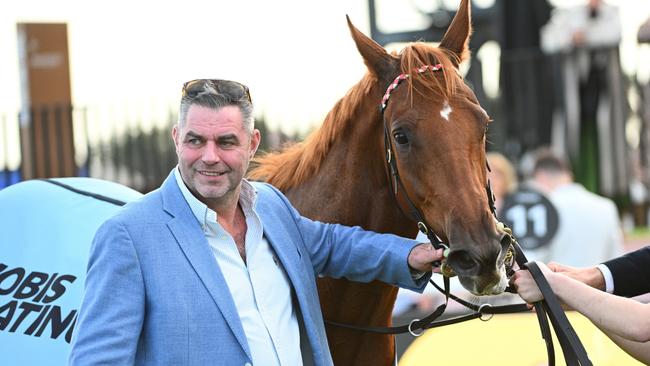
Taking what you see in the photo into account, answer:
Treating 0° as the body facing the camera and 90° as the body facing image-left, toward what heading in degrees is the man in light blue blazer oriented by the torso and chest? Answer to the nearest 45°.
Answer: approximately 315°

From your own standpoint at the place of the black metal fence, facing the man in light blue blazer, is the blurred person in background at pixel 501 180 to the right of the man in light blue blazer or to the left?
left

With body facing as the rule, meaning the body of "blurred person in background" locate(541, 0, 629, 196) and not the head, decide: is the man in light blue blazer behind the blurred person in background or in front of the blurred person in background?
in front

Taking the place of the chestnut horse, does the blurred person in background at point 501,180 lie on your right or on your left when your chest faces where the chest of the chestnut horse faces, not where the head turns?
on your left

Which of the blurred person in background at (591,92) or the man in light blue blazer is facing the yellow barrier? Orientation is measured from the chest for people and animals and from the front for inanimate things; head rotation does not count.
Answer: the blurred person in background

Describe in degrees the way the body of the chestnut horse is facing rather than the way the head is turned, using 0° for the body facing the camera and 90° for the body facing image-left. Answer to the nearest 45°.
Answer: approximately 315°

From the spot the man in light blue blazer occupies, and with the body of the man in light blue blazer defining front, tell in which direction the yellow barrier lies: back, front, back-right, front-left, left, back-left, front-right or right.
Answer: left
